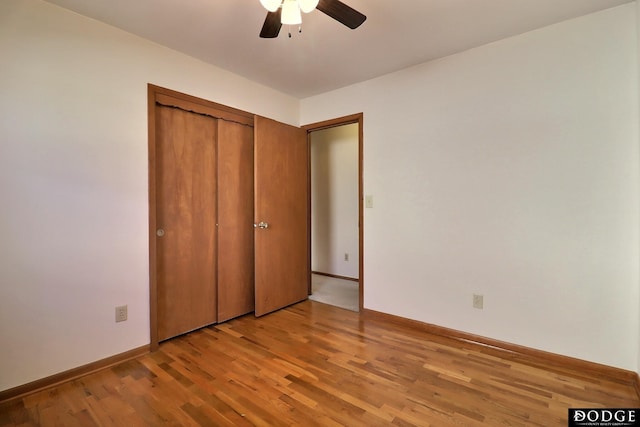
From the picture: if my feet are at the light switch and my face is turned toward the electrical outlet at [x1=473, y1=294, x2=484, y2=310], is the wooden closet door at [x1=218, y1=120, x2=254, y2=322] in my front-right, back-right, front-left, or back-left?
back-right

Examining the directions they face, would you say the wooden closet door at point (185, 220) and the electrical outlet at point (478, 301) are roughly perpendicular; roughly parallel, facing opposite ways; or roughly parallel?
roughly perpendicular

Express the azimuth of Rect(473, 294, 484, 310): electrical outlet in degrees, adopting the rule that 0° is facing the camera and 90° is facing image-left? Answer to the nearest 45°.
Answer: approximately 0°

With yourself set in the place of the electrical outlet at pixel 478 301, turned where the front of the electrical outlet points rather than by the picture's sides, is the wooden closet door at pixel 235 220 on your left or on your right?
on your right

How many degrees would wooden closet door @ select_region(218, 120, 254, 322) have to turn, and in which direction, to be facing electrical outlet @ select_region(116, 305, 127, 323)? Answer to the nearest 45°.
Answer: approximately 90° to its right

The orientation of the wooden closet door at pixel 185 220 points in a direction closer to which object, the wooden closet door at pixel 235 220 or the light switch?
the light switch

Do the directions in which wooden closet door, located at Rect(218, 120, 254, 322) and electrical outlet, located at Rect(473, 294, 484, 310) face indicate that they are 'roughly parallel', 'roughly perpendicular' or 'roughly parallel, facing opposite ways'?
roughly perpendicular

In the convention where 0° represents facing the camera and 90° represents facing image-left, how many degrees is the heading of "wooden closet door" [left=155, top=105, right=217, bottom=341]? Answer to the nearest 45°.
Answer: approximately 315°

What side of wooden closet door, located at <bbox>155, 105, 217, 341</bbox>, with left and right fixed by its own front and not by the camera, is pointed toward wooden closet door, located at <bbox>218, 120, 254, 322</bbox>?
left
